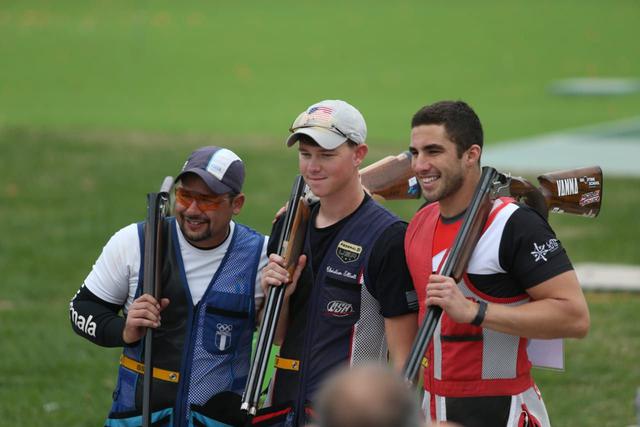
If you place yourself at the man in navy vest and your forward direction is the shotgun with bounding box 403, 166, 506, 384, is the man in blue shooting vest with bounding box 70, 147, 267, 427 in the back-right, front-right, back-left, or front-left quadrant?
back-right

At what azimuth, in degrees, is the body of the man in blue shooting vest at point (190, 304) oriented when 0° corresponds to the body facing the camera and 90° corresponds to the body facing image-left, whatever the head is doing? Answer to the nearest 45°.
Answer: approximately 0°

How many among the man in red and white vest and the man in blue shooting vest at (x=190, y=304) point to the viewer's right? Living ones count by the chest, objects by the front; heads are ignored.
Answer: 0

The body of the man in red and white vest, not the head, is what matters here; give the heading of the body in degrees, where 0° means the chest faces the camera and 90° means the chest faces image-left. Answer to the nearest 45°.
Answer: approximately 45°

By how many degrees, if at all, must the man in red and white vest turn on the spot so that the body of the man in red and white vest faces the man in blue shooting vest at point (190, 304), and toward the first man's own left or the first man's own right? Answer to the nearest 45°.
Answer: approximately 45° to the first man's own right

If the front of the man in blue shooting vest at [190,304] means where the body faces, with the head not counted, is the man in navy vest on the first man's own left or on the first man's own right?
on the first man's own left

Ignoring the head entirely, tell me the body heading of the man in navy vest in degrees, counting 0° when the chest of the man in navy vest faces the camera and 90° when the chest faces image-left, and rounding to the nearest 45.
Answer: approximately 45°

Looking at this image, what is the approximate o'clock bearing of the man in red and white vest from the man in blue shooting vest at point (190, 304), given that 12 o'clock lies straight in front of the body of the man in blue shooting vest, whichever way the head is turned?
The man in red and white vest is roughly at 10 o'clock from the man in blue shooting vest.

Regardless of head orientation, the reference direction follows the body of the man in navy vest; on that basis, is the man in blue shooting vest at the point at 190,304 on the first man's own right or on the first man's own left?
on the first man's own right

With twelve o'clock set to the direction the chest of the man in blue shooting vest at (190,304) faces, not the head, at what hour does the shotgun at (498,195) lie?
The shotgun is roughly at 10 o'clock from the man in blue shooting vest.
